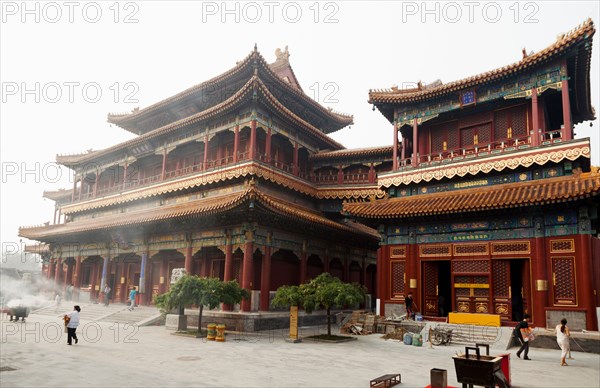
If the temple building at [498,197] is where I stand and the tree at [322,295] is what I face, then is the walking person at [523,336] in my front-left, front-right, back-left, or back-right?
front-left

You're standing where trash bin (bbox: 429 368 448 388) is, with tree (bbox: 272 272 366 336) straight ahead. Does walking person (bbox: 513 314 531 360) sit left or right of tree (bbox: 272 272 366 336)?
right

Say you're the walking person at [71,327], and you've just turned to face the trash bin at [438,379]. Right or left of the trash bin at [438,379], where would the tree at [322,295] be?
left

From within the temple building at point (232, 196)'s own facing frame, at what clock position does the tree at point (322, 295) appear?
The tree is roughly at 10 o'clock from the temple building.

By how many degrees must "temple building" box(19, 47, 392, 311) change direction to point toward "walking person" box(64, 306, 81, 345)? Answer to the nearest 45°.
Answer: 0° — it already faces them

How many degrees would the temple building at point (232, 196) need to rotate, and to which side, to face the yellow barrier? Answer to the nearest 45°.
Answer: approximately 90° to its left

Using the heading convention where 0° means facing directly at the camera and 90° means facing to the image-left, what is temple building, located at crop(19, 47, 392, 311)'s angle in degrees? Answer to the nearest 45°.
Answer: approximately 45°

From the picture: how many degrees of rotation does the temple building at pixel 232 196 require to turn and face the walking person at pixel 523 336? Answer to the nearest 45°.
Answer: approximately 90° to its left

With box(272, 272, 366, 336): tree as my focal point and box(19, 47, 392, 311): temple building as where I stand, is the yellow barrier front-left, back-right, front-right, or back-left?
front-left

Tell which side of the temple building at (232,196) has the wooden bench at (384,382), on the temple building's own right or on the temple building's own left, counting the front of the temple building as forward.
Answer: on the temple building's own left

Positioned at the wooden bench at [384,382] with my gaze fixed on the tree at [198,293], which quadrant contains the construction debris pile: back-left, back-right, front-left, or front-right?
front-right

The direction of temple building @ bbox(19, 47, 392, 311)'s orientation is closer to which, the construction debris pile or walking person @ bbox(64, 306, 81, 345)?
the walking person

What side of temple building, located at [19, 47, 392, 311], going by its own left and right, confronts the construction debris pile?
left

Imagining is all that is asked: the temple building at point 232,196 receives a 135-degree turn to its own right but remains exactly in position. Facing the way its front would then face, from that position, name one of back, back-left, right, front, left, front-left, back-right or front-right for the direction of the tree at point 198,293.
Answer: back
